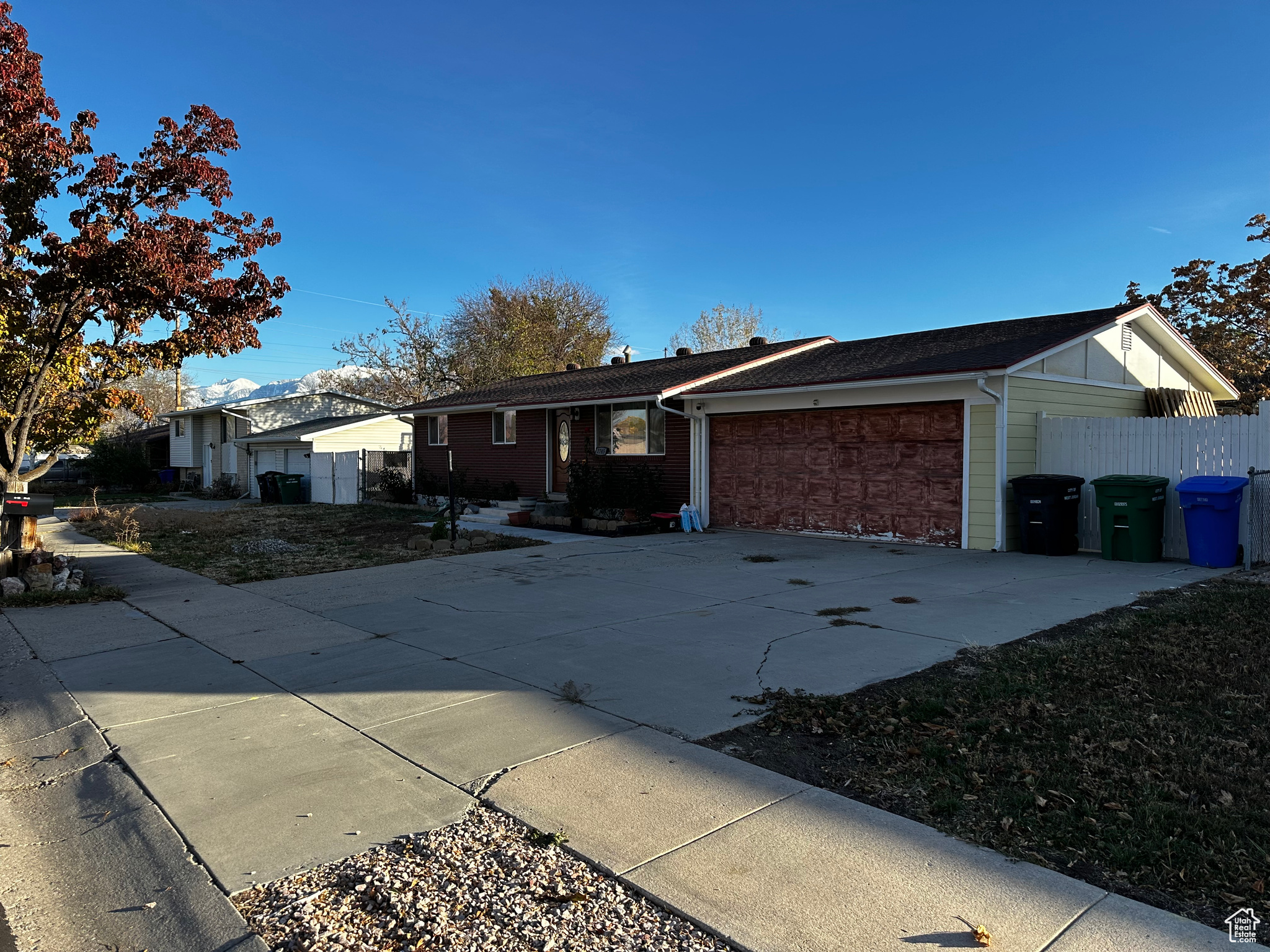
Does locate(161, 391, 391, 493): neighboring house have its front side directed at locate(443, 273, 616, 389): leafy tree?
no

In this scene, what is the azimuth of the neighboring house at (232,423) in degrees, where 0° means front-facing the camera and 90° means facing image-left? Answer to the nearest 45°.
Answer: approximately 45°

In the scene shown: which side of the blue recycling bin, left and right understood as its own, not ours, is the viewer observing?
front

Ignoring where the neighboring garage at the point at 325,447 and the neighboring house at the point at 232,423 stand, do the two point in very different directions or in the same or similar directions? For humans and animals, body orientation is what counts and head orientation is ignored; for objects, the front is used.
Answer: same or similar directions

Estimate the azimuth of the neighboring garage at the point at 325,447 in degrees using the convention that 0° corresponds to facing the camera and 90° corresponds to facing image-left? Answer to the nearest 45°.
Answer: approximately 45°

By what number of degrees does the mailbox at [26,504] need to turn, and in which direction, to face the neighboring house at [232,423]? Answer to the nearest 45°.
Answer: approximately 90° to its right

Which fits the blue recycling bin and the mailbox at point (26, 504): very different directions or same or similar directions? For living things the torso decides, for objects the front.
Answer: same or similar directions

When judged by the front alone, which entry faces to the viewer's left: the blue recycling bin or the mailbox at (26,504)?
the mailbox

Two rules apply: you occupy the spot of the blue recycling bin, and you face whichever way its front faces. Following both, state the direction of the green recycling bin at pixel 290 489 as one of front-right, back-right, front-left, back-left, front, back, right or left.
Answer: right

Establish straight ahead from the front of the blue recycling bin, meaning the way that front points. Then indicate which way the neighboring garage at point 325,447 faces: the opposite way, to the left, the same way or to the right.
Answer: the same way

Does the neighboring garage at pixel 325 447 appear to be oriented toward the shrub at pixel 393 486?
no

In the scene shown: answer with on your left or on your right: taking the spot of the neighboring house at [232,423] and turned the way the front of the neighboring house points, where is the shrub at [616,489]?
on your left

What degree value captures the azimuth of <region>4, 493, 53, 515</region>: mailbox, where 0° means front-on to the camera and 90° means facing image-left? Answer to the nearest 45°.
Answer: approximately 90°

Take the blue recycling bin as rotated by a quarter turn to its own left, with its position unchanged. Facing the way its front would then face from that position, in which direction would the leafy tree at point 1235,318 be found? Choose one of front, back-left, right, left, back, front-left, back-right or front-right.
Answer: left

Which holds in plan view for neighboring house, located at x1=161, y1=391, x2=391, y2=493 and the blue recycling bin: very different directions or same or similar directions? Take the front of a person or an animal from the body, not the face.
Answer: same or similar directions

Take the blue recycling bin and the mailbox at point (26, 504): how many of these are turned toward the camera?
1

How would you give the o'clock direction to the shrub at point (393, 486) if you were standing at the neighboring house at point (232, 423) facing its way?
The shrub is roughly at 10 o'clock from the neighboring house.

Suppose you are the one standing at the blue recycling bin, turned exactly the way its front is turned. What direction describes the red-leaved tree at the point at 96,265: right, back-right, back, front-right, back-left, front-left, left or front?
front-right

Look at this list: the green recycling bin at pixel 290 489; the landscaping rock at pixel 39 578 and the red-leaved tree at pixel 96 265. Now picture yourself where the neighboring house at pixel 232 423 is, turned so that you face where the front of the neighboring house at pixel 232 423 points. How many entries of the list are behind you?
0
